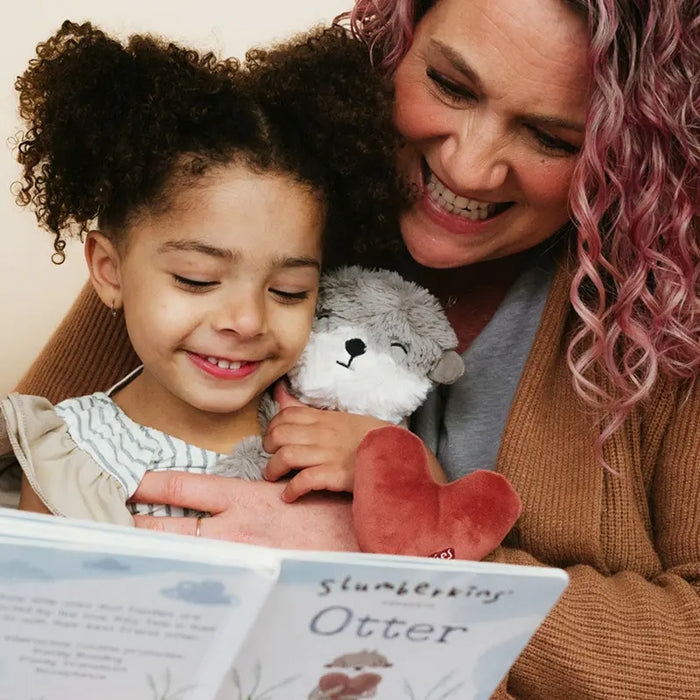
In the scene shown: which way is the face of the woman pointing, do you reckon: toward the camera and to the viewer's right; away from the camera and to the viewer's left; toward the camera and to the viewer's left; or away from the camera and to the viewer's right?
toward the camera and to the viewer's left

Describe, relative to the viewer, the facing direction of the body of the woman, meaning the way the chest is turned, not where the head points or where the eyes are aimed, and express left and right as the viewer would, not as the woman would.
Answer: facing the viewer and to the left of the viewer
